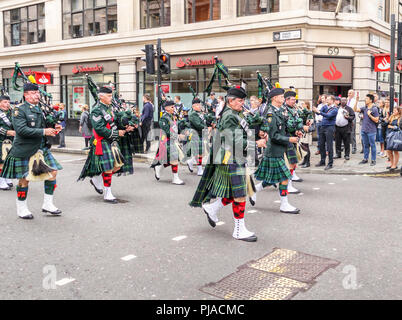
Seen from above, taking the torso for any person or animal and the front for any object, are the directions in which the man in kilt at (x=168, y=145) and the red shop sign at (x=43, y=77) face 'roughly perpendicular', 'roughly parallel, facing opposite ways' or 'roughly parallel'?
roughly perpendicular

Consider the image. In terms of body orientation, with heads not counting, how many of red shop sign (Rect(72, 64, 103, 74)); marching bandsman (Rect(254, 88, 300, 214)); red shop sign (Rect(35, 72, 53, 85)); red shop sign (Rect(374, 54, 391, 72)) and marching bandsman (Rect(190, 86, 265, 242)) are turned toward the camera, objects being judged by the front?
3

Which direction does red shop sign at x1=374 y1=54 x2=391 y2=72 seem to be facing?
toward the camera

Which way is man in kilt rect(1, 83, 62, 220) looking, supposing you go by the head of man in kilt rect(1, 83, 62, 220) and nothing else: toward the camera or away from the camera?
toward the camera

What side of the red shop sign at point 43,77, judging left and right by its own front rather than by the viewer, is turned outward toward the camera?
front

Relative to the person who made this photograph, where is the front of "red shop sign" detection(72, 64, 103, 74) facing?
facing the viewer

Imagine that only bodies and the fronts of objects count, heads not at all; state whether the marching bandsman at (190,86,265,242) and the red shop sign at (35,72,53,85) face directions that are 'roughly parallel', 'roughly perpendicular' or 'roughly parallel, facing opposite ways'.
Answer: roughly perpendicular

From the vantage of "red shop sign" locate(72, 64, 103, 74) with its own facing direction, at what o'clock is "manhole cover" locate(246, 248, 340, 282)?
The manhole cover is roughly at 12 o'clock from the red shop sign.
